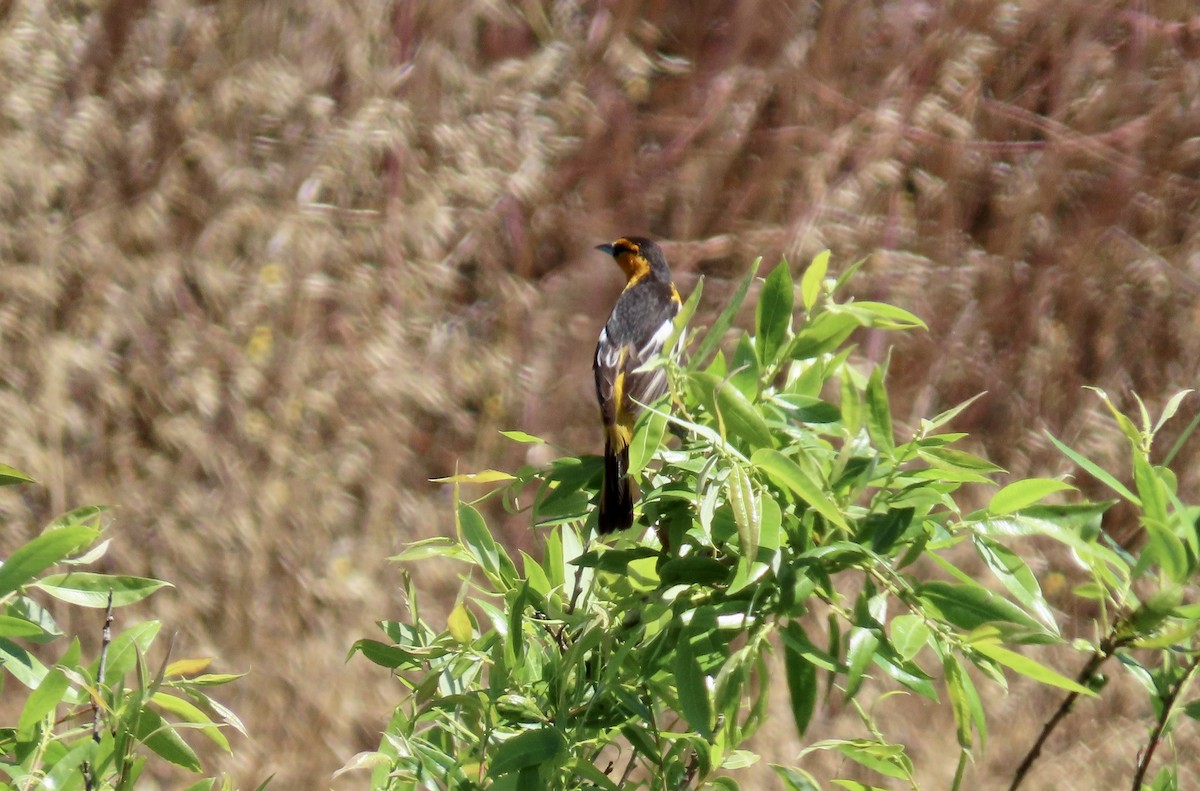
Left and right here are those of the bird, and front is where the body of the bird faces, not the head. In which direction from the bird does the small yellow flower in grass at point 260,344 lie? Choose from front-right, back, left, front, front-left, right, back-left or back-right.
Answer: front-left

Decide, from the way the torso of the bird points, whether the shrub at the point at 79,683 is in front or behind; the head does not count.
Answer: behind

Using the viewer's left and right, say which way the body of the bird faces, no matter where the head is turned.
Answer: facing away from the viewer

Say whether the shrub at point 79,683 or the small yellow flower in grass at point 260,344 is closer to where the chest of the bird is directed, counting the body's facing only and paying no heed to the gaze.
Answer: the small yellow flower in grass

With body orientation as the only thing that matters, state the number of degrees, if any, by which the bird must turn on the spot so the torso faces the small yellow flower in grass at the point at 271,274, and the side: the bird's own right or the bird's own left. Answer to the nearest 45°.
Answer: approximately 45° to the bird's own left
